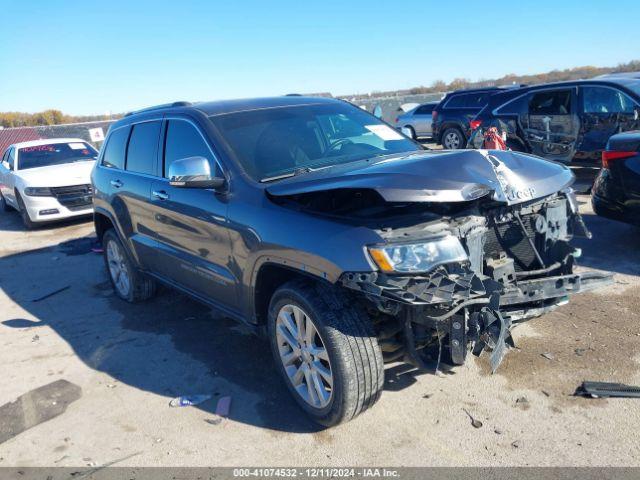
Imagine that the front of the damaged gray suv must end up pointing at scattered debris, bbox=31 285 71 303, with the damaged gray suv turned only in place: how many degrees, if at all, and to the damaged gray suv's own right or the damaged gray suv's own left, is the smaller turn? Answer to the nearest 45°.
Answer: approximately 180°

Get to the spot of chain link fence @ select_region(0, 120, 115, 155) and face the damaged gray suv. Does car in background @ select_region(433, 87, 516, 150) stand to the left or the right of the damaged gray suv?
left

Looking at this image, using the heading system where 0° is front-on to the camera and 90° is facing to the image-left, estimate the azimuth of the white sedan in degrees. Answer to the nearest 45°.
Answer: approximately 315°

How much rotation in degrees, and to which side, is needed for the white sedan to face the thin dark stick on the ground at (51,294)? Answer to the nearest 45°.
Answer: approximately 45° to its right

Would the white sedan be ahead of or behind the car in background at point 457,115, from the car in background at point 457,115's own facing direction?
behind

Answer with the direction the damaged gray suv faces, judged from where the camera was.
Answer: facing the viewer and to the right of the viewer

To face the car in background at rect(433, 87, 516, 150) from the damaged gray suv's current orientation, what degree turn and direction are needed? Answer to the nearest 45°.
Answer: approximately 135° to its left
